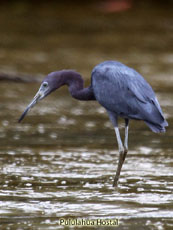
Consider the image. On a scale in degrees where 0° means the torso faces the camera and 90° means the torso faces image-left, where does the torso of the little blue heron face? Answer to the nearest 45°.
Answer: approximately 90°
